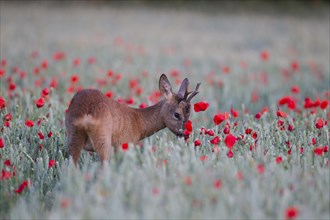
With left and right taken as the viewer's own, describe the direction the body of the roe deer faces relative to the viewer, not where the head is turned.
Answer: facing away from the viewer and to the right of the viewer

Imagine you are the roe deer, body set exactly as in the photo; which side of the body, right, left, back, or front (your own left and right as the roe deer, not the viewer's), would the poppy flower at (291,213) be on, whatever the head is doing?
right

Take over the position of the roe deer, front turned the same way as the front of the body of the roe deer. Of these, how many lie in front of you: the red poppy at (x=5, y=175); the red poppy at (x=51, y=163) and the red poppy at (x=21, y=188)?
0

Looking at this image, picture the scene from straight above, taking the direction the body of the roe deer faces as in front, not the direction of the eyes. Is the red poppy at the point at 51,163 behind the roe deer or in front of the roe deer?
behind

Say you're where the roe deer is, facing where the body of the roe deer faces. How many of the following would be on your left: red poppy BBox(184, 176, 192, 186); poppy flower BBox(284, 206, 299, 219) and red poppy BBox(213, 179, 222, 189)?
0

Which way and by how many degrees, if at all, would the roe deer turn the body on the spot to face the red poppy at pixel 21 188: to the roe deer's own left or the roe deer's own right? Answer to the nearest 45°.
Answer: approximately 180°

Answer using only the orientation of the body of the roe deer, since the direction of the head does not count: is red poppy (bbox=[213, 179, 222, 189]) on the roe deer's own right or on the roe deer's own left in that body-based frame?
on the roe deer's own right

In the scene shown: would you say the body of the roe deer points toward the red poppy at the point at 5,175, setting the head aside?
no

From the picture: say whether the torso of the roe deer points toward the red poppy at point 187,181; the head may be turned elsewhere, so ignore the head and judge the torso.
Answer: no
